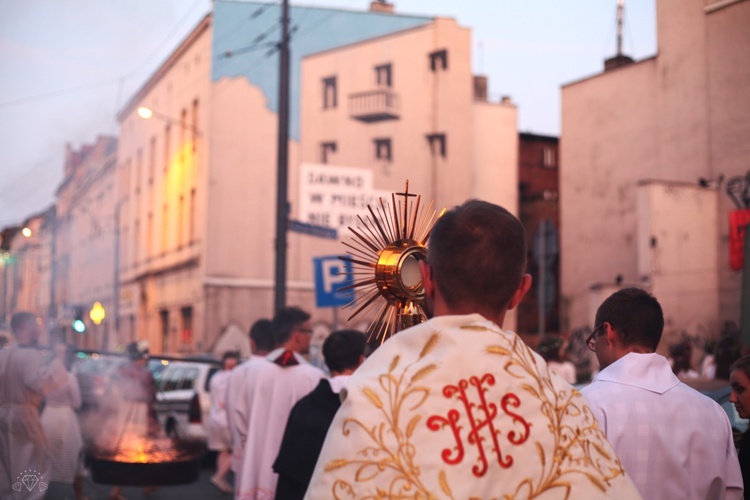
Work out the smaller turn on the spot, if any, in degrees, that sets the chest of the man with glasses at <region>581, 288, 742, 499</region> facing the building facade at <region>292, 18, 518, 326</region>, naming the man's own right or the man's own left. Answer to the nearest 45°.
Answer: approximately 45° to the man's own right

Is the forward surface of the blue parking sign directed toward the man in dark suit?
yes

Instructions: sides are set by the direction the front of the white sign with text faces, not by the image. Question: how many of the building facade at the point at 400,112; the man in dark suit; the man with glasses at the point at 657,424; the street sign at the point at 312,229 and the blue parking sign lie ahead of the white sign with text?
4

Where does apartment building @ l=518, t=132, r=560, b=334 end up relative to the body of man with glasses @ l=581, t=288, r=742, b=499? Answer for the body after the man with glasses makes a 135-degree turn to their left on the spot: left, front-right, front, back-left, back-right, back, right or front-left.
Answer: back

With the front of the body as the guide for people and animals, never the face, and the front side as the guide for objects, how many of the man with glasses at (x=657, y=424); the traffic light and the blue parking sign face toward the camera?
2

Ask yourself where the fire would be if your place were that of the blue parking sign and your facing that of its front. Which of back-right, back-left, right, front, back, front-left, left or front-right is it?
front-right

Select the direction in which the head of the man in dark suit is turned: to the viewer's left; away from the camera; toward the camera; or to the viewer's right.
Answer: away from the camera
